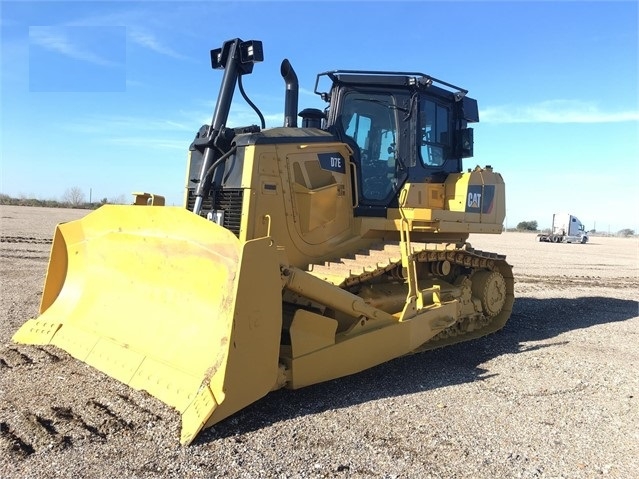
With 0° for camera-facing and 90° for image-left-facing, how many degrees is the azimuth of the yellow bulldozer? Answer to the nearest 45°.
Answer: approximately 45°

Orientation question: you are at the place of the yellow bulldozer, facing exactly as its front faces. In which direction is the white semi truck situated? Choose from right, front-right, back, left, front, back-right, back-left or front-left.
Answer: back
